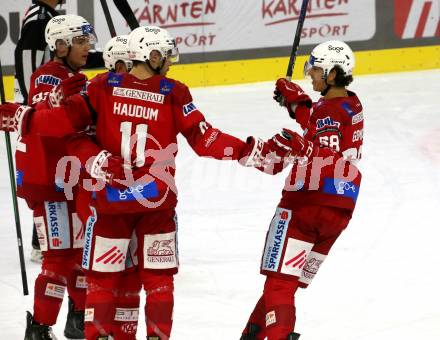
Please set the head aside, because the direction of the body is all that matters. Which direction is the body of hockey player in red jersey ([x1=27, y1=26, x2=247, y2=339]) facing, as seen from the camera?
away from the camera

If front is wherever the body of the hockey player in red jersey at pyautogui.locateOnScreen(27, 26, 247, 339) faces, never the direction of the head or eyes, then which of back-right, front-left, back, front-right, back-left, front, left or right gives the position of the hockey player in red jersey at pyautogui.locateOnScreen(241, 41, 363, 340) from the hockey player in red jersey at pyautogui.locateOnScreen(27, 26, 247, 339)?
right

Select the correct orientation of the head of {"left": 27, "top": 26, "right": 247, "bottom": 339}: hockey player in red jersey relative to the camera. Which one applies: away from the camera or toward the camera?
away from the camera

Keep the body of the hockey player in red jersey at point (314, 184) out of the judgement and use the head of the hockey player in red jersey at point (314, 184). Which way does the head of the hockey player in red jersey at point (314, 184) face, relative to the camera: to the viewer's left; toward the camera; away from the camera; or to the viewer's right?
to the viewer's left

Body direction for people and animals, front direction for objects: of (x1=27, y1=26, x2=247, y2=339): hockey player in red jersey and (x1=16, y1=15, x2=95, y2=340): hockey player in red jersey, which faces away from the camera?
(x1=27, y1=26, x2=247, y2=339): hockey player in red jersey

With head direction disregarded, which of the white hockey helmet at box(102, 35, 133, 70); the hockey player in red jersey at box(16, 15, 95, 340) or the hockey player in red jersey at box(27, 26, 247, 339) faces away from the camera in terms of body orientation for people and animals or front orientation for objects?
the hockey player in red jersey at box(27, 26, 247, 339)
